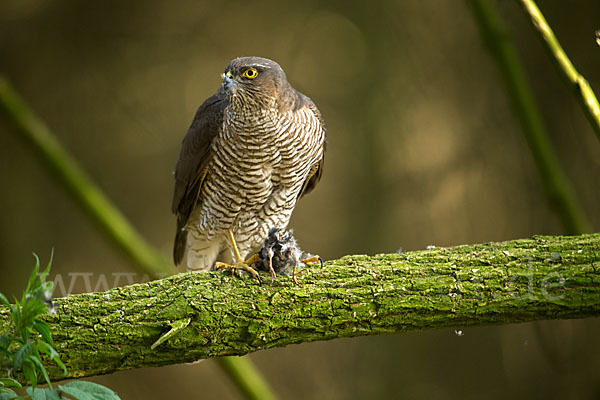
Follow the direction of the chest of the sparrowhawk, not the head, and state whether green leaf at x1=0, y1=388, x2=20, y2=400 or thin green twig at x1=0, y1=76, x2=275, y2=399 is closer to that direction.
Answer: the green leaf

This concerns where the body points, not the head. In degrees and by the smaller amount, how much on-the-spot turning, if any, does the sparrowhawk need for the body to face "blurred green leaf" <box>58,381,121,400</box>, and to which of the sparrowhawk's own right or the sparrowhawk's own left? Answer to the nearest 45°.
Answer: approximately 45° to the sparrowhawk's own right

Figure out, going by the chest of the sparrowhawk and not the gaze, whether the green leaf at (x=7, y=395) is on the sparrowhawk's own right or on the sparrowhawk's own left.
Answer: on the sparrowhawk's own right

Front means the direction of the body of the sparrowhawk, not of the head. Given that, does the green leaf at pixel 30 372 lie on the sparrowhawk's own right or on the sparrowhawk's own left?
on the sparrowhawk's own right

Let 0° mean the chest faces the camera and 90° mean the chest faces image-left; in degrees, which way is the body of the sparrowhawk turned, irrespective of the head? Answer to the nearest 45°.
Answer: approximately 315°

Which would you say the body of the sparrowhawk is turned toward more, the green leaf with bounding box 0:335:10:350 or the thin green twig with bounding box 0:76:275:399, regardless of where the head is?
the green leaf
